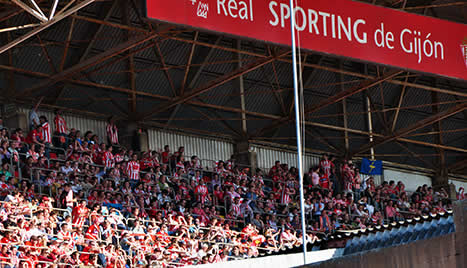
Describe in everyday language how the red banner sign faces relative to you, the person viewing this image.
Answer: facing the viewer and to the left of the viewer
